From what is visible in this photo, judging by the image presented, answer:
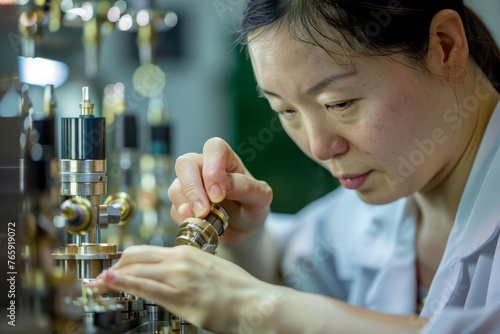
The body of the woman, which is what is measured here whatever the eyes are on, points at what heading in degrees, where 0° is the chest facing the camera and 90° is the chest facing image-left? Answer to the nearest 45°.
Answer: approximately 45°
